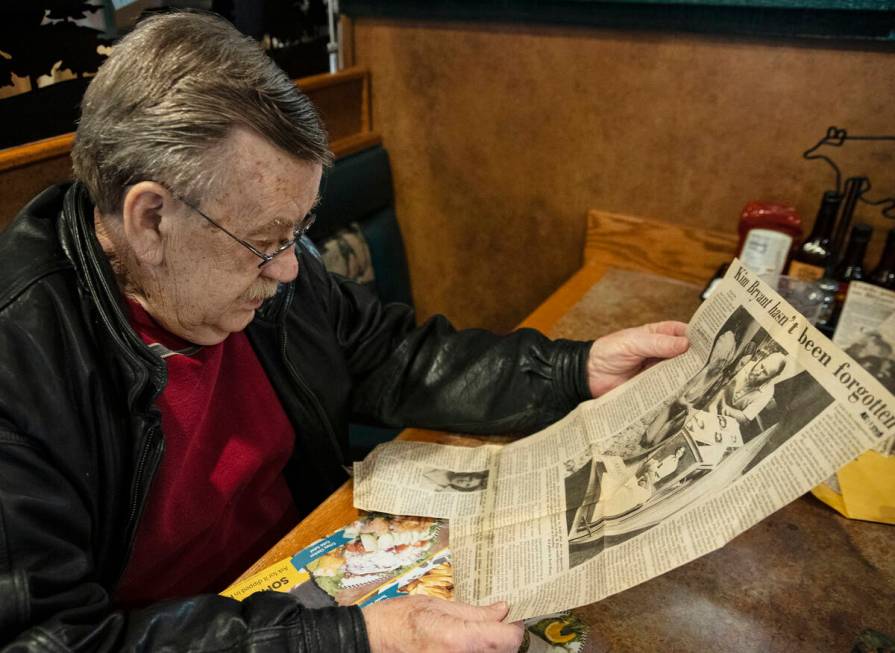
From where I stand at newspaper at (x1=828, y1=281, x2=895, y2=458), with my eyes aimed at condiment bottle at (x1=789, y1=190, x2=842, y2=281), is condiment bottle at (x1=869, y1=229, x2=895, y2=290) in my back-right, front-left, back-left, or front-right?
front-right

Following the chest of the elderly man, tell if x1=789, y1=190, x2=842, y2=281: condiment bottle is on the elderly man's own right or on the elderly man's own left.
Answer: on the elderly man's own left

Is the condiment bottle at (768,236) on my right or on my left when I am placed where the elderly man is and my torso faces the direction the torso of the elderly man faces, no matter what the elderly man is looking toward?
on my left

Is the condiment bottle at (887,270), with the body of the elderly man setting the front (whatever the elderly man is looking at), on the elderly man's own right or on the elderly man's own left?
on the elderly man's own left

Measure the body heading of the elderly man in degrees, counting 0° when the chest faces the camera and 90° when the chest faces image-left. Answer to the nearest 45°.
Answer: approximately 315°

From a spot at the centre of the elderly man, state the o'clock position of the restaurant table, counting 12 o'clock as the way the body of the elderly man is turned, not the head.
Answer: The restaurant table is roughly at 11 o'clock from the elderly man.
